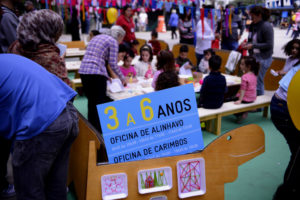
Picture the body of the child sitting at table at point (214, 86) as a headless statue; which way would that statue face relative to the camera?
away from the camera

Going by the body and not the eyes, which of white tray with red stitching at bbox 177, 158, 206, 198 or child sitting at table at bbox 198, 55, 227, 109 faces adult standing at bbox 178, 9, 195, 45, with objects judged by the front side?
the child sitting at table

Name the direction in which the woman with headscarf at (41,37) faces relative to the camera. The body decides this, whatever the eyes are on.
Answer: away from the camera

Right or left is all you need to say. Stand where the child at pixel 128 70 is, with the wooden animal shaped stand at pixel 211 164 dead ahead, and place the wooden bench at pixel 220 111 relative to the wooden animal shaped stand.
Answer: left

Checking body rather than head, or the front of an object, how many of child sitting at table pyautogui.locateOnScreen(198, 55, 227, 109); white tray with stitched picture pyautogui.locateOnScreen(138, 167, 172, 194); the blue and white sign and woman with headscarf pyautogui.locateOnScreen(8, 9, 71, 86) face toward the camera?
2

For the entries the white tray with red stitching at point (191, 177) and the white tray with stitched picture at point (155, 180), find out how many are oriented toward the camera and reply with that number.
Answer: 2

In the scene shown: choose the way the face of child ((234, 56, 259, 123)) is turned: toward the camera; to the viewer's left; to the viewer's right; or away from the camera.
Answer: to the viewer's left
